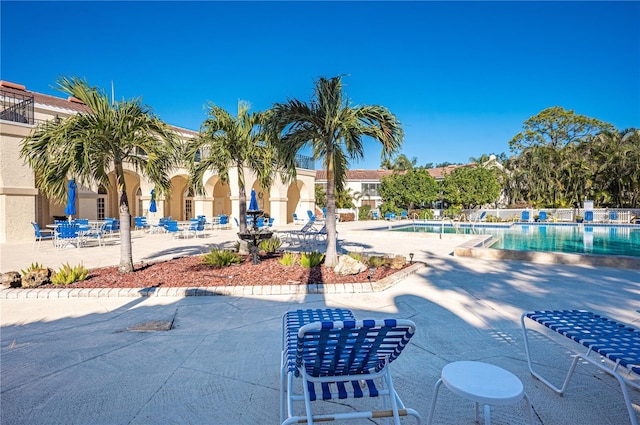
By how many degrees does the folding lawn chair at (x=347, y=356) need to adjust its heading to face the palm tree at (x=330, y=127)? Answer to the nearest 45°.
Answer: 0° — it already faces it

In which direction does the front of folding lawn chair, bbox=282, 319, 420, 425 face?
away from the camera

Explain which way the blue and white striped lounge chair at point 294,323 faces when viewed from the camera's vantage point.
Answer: facing away from the viewer

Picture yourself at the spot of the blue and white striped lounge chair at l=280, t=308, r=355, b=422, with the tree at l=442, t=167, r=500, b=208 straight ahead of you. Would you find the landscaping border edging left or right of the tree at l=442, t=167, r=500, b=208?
left

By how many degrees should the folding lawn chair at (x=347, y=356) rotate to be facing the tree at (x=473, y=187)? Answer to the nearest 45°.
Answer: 0° — it already faces it

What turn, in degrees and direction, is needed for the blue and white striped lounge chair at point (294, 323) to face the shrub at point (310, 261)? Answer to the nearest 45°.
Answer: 0° — it already faces it

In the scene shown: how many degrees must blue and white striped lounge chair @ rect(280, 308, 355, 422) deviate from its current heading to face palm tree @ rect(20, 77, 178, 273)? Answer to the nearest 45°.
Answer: approximately 45° to its left

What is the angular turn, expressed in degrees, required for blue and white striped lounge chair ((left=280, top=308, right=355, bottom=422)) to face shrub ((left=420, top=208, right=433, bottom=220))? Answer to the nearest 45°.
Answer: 0° — it already faces it

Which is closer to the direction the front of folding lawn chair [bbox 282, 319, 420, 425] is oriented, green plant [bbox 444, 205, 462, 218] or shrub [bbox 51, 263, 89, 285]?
the green plant

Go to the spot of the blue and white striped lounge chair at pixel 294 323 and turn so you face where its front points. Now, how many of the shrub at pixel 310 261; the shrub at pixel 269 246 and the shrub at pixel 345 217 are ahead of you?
3

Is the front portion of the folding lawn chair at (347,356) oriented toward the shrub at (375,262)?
yes
